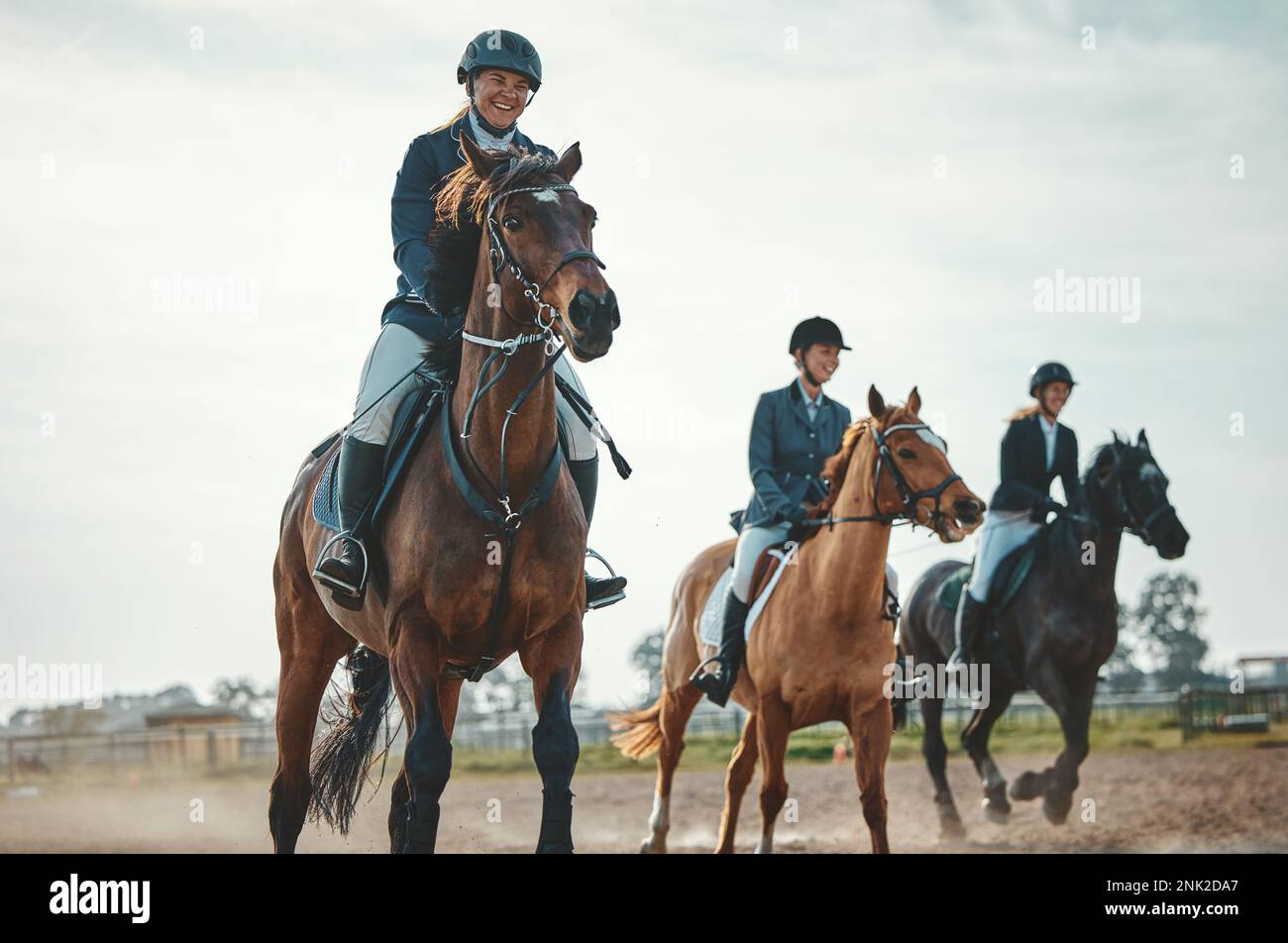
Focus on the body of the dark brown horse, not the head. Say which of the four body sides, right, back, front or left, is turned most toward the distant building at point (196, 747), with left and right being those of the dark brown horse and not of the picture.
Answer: back

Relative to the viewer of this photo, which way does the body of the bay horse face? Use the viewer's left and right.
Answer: facing the viewer and to the right of the viewer

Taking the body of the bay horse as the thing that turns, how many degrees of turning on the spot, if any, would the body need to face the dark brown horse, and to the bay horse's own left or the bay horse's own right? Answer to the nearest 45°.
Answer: approximately 90° to the bay horse's own left

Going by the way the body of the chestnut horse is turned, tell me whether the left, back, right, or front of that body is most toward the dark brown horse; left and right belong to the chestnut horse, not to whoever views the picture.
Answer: left

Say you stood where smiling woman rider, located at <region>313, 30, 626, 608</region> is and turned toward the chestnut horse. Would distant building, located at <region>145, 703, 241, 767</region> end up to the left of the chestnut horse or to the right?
left

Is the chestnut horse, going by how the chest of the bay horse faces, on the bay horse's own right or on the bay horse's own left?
on the bay horse's own left

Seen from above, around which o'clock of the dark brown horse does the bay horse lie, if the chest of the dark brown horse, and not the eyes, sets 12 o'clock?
The bay horse is roughly at 2 o'clock from the dark brown horse.
